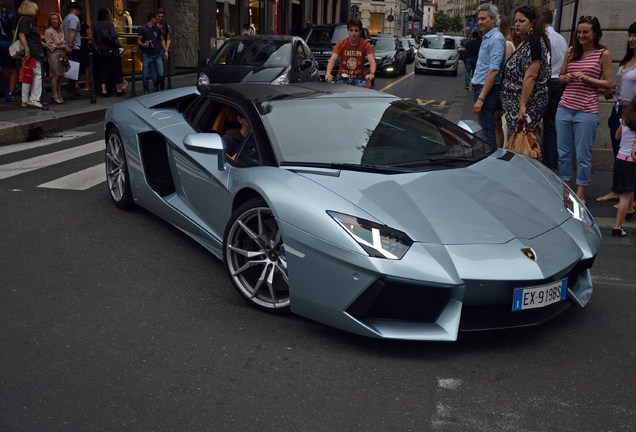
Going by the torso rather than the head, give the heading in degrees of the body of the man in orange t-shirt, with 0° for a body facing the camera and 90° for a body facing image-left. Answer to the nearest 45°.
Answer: approximately 0°

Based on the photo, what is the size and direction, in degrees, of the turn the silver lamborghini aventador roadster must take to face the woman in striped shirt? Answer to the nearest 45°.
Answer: approximately 90° to its left

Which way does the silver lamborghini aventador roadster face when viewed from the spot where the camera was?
facing the viewer and to the right of the viewer

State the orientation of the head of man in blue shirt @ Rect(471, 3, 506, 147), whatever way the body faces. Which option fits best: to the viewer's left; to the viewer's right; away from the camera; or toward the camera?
to the viewer's left

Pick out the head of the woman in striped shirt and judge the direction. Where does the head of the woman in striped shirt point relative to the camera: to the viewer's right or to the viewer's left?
to the viewer's left

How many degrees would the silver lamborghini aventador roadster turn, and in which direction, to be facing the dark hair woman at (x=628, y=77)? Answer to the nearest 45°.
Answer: approximately 90° to its left

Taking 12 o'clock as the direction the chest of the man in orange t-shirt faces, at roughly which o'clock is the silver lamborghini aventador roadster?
The silver lamborghini aventador roadster is roughly at 12 o'clock from the man in orange t-shirt.
